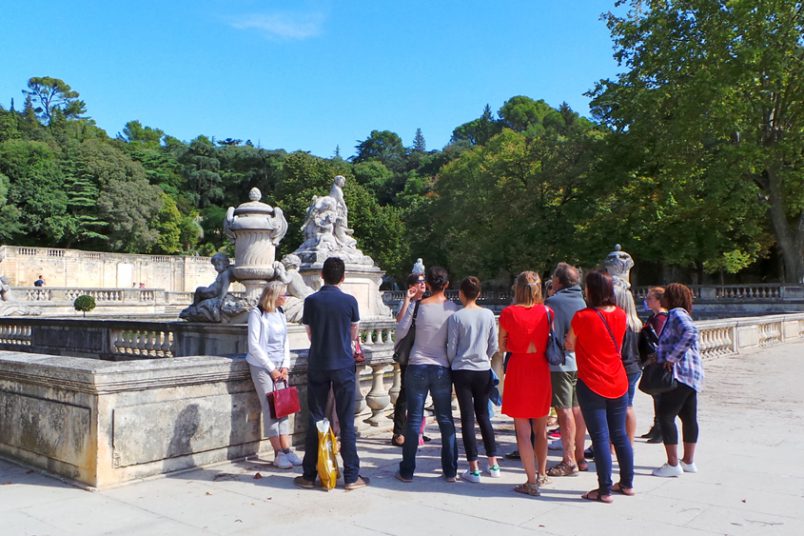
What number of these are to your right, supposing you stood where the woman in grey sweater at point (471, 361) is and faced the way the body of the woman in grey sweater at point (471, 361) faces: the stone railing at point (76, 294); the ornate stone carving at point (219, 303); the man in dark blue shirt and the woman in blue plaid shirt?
1

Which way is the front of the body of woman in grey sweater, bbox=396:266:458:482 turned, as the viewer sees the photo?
away from the camera

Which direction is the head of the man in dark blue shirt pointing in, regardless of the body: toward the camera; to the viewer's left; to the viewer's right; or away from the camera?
away from the camera

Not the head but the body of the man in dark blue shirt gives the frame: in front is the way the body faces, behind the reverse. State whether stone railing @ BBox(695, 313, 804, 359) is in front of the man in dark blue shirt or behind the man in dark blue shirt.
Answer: in front

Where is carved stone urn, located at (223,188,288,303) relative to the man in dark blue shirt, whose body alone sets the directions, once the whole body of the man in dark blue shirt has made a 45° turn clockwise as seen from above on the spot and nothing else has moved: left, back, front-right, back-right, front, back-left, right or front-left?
front-left

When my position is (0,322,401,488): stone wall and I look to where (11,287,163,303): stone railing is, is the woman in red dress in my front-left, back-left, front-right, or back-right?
back-right

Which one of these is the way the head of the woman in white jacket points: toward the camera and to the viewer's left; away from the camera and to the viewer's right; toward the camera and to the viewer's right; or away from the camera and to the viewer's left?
toward the camera and to the viewer's right

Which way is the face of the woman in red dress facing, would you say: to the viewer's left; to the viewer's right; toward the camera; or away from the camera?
away from the camera

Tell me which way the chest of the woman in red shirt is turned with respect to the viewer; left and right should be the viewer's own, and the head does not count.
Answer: facing away from the viewer and to the left of the viewer

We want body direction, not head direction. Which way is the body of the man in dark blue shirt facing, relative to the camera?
away from the camera

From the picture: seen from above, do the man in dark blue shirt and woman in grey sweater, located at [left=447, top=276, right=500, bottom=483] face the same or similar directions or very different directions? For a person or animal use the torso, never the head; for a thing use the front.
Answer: same or similar directions

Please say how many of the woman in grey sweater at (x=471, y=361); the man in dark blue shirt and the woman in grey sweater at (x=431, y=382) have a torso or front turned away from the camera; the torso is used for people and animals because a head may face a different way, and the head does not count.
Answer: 3

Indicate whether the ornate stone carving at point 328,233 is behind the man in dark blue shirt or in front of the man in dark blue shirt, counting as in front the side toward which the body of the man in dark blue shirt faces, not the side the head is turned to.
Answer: in front

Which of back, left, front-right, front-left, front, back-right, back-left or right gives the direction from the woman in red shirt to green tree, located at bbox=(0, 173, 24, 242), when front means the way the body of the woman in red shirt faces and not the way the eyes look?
front

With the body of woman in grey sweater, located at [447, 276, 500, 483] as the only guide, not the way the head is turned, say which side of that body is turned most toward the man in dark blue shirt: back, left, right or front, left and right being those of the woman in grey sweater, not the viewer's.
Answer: left

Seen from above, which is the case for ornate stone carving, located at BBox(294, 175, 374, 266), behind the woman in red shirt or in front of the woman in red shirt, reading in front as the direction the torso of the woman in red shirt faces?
in front

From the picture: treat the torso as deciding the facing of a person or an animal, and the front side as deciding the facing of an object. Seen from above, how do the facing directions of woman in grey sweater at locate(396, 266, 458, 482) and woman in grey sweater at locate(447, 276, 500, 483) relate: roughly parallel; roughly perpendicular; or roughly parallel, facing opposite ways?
roughly parallel

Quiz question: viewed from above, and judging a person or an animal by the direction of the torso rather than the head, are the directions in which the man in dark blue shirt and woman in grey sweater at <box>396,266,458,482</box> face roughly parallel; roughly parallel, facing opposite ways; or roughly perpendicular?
roughly parallel

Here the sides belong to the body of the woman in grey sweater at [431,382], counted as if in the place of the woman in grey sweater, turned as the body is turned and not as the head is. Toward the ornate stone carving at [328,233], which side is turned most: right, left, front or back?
front

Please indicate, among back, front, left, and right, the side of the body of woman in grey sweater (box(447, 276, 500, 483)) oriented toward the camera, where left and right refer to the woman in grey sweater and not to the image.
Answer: back
